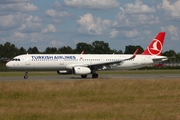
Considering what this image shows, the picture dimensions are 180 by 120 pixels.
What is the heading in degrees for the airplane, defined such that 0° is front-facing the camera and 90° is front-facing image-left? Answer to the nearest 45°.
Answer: approximately 90°
